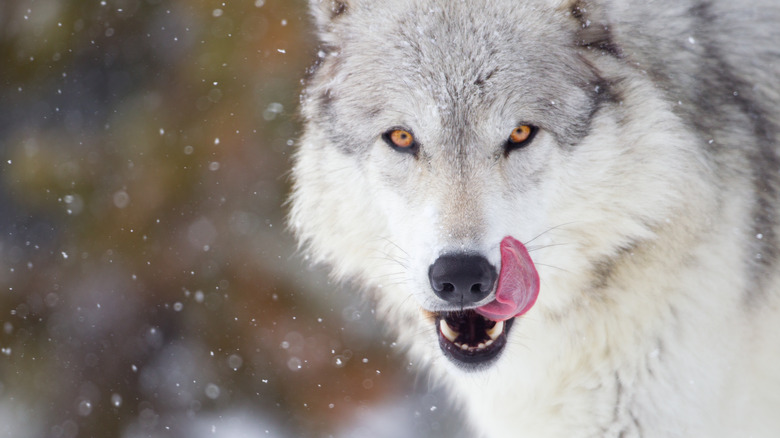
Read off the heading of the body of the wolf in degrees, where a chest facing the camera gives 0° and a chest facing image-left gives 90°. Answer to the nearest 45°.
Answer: approximately 45°
